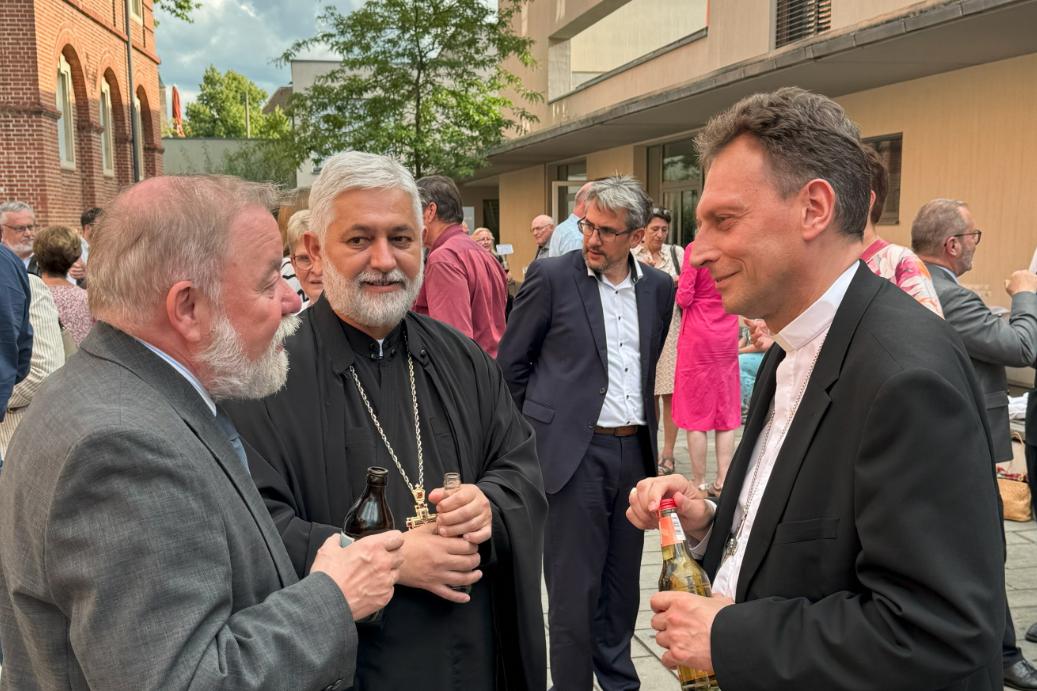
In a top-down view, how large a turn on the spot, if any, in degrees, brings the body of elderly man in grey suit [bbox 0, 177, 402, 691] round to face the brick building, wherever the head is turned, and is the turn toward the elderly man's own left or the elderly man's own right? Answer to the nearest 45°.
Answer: approximately 90° to the elderly man's own left

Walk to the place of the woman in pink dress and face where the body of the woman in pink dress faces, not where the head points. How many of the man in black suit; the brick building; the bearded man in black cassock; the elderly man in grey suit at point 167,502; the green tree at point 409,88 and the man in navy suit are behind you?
4

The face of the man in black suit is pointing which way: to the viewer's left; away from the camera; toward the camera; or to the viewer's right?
to the viewer's left

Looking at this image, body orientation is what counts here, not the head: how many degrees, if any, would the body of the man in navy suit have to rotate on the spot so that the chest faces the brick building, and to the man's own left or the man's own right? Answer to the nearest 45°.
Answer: approximately 180°

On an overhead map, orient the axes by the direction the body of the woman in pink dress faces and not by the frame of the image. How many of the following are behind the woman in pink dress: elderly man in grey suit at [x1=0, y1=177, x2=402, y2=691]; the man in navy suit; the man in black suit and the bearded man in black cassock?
4

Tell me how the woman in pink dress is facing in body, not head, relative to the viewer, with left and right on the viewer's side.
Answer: facing away from the viewer

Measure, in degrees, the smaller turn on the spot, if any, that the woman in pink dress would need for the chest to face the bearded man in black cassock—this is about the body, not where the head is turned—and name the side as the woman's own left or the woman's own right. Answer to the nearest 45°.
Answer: approximately 180°

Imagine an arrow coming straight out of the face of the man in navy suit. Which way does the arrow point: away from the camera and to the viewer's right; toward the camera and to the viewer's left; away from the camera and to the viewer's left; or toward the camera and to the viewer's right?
toward the camera and to the viewer's left

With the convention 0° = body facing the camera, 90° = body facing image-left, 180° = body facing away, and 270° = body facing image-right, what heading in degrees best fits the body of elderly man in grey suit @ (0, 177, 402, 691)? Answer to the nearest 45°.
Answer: approximately 270°

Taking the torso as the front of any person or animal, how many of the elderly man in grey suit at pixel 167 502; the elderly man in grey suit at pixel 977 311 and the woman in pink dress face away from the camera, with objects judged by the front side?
1

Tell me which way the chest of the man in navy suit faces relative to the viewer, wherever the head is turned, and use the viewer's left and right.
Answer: facing the viewer and to the right of the viewer

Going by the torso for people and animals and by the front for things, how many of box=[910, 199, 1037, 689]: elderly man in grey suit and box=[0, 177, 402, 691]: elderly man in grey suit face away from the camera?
0
